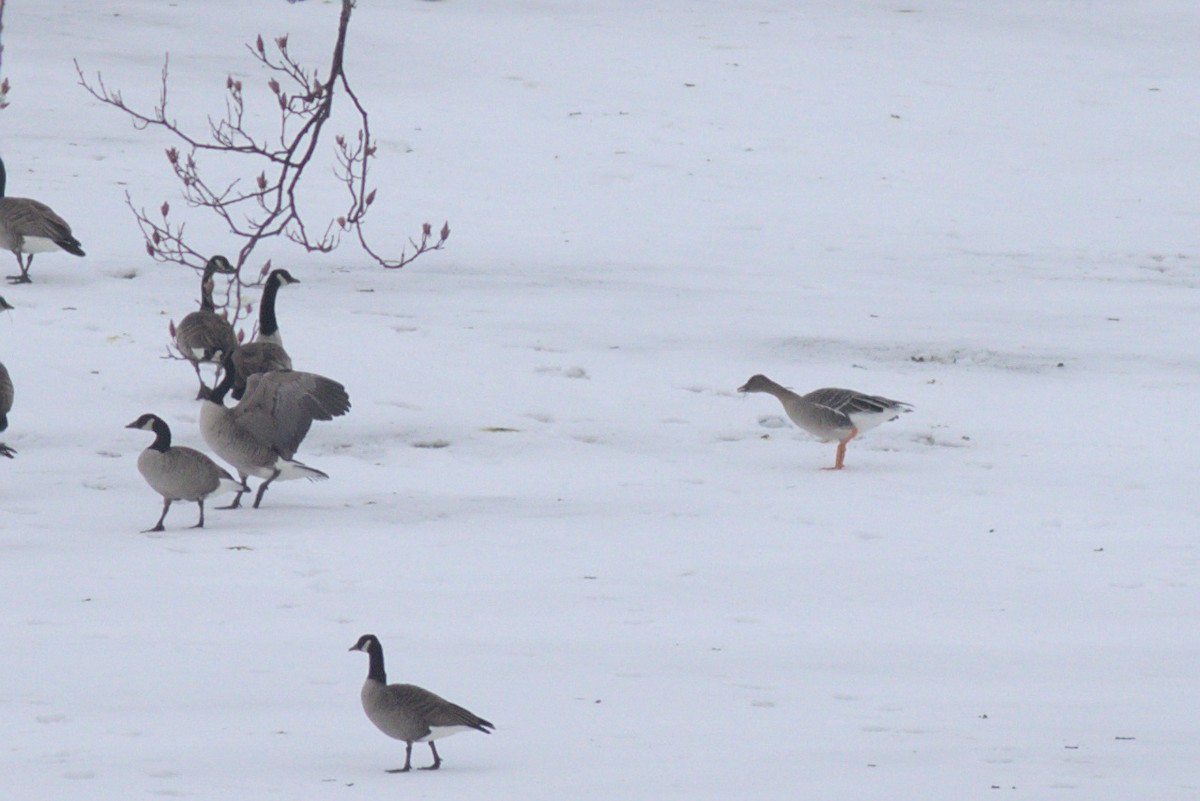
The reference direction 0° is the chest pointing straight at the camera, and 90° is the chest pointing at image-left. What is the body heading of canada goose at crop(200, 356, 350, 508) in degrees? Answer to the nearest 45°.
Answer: approximately 90°

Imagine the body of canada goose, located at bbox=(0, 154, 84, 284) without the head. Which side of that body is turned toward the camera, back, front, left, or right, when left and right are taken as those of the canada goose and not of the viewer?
left

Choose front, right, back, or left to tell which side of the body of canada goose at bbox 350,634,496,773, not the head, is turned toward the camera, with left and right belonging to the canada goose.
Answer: left

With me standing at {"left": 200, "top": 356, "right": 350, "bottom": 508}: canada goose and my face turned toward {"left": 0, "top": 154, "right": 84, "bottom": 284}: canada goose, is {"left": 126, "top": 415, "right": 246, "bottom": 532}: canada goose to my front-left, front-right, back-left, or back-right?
back-left

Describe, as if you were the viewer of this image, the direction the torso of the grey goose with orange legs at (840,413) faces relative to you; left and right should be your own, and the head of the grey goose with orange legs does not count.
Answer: facing to the left of the viewer

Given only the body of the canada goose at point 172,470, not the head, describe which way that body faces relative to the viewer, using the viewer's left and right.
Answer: facing to the left of the viewer

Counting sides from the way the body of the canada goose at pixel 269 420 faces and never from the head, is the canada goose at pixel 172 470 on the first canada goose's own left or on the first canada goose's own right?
on the first canada goose's own left
